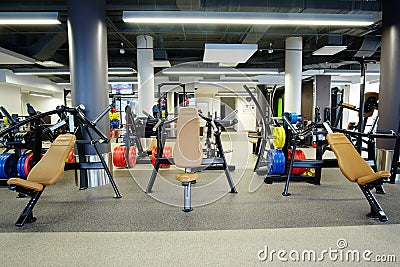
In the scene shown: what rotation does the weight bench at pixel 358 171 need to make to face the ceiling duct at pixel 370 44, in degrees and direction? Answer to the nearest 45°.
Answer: approximately 135° to its left

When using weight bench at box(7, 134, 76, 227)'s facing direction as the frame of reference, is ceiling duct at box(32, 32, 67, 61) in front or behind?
behind

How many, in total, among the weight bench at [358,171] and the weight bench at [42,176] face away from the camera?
0

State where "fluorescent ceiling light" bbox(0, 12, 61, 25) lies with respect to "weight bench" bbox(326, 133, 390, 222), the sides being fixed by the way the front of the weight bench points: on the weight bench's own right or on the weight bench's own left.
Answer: on the weight bench's own right

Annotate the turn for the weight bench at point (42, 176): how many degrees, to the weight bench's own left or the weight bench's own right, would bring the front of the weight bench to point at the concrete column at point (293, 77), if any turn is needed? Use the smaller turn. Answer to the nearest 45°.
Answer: approximately 135° to the weight bench's own left

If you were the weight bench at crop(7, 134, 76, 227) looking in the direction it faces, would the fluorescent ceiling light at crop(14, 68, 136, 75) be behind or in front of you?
behind

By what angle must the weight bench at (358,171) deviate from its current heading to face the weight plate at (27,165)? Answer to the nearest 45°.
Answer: approximately 135° to its right

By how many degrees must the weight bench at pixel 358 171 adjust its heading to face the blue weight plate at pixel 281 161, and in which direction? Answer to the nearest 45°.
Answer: approximately 180°

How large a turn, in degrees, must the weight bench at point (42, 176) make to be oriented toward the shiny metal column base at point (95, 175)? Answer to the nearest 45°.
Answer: approximately 180°

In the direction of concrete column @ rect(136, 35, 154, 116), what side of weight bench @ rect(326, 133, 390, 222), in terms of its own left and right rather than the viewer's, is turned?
back

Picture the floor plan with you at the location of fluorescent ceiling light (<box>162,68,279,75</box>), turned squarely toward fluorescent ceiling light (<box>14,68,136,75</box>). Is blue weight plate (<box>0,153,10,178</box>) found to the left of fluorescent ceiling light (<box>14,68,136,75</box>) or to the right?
left

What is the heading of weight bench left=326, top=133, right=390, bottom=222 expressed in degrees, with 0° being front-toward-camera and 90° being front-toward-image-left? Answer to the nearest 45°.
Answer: approximately 315°
